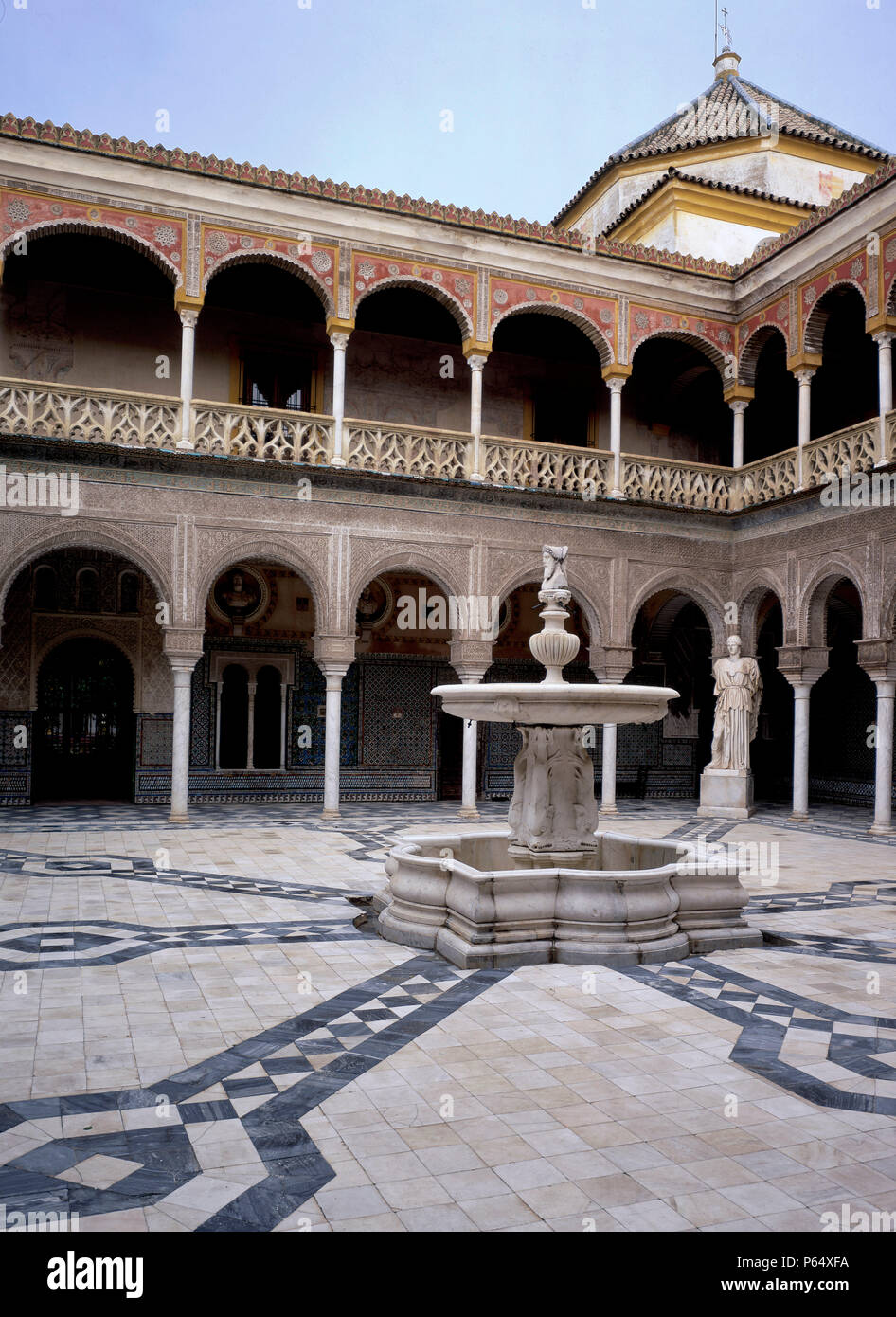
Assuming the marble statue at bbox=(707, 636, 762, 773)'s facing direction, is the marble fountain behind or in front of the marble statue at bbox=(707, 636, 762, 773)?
in front

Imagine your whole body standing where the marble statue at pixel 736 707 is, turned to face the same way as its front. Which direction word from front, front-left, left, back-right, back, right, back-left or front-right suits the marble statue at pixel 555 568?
front

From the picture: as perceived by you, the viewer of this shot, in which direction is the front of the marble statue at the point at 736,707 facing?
facing the viewer
